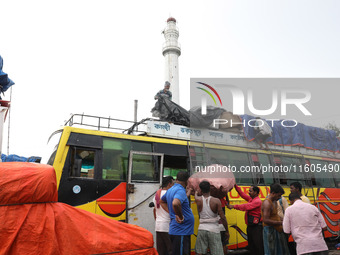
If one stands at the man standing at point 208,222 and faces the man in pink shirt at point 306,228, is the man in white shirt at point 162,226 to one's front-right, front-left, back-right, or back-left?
back-right

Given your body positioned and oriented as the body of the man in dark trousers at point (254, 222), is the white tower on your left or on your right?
on your right

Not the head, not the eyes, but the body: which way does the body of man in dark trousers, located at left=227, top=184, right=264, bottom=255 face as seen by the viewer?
to the viewer's left

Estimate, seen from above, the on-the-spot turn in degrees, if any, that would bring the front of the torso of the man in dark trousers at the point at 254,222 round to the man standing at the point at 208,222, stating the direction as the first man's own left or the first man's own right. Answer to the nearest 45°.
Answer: approximately 45° to the first man's own left

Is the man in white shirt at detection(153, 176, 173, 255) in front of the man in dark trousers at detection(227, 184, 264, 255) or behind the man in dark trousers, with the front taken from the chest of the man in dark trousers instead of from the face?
in front

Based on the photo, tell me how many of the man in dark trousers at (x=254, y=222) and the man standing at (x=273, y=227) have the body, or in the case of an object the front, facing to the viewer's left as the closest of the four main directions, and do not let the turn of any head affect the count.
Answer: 1
